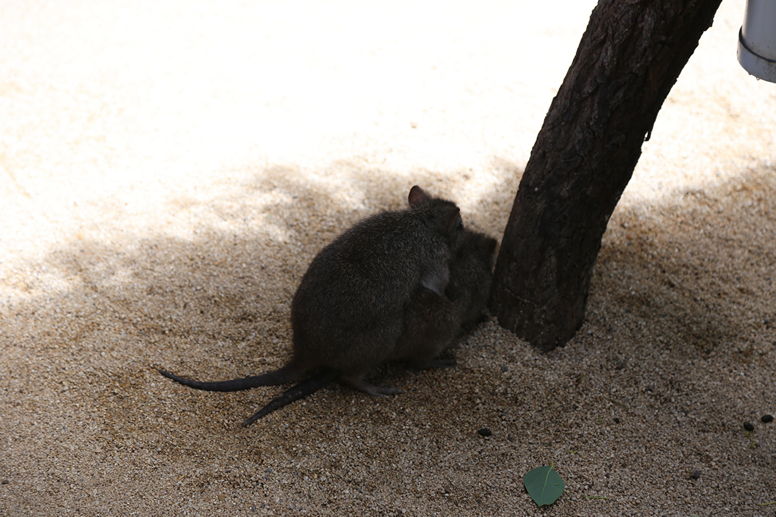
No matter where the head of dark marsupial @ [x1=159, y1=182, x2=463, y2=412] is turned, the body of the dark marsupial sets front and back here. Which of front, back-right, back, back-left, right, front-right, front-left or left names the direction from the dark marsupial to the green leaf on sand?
front-right

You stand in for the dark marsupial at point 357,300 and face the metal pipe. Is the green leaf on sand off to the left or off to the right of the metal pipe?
right

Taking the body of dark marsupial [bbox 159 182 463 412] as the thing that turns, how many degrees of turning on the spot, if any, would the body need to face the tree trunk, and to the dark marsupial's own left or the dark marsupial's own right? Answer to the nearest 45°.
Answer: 0° — it already faces it

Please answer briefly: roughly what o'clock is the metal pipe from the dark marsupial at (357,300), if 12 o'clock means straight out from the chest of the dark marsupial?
The metal pipe is roughly at 12 o'clock from the dark marsupial.

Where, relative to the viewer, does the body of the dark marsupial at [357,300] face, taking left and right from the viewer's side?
facing to the right of the viewer
